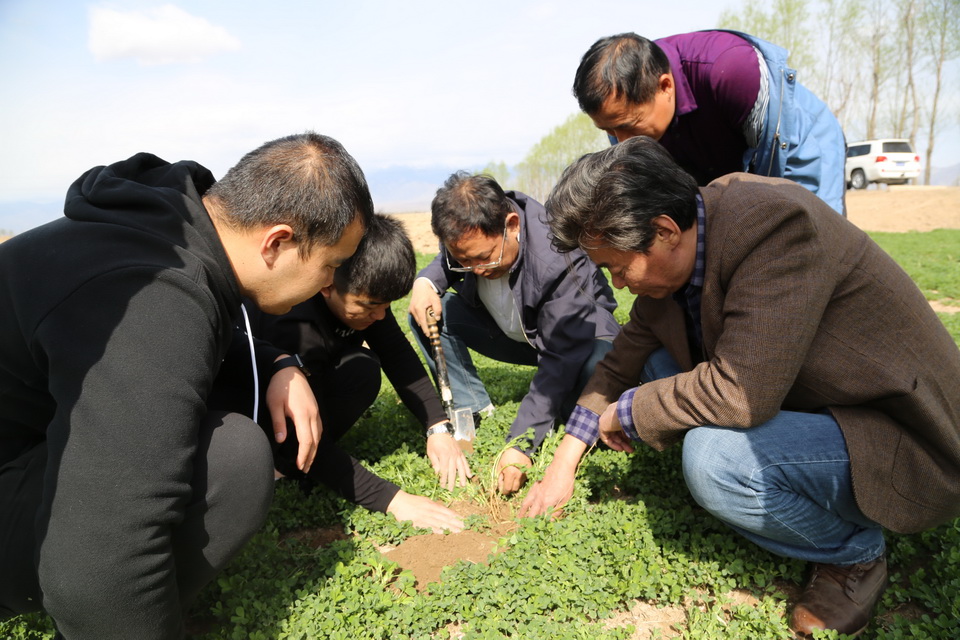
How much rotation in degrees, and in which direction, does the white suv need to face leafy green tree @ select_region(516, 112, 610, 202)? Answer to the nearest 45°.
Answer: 0° — it already faces it

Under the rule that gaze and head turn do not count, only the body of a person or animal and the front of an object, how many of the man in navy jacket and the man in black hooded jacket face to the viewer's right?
1

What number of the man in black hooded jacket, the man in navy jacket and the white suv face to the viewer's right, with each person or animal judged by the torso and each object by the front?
1

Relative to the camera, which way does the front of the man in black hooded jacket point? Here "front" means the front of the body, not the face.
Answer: to the viewer's right

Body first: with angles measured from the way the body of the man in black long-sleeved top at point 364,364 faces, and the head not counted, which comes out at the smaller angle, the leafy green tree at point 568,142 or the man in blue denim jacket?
the man in blue denim jacket

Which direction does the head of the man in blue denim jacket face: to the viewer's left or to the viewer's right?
to the viewer's left

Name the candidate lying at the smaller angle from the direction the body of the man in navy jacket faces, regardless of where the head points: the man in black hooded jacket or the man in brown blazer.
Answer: the man in black hooded jacket

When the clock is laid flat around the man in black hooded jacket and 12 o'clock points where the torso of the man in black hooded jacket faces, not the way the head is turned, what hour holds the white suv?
The white suv is roughly at 11 o'clock from the man in black hooded jacket.

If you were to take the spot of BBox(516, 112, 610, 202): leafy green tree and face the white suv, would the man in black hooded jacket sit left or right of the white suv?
right

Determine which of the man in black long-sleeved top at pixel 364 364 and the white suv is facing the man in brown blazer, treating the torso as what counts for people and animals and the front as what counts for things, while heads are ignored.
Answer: the man in black long-sleeved top

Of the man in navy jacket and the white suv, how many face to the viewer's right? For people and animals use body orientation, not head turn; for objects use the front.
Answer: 0

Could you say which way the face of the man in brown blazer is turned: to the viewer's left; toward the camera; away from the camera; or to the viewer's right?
to the viewer's left
